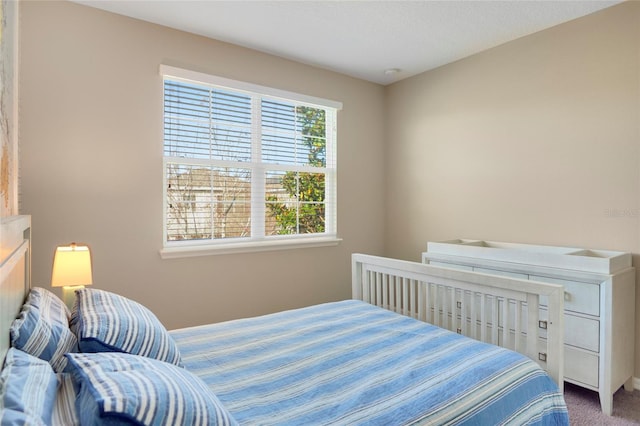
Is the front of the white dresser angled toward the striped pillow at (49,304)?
yes

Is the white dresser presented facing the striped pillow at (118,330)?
yes

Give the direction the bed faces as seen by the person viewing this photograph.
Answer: facing away from the viewer and to the right of the viewer

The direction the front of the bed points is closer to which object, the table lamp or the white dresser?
the white dresser

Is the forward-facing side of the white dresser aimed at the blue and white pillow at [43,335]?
yes
